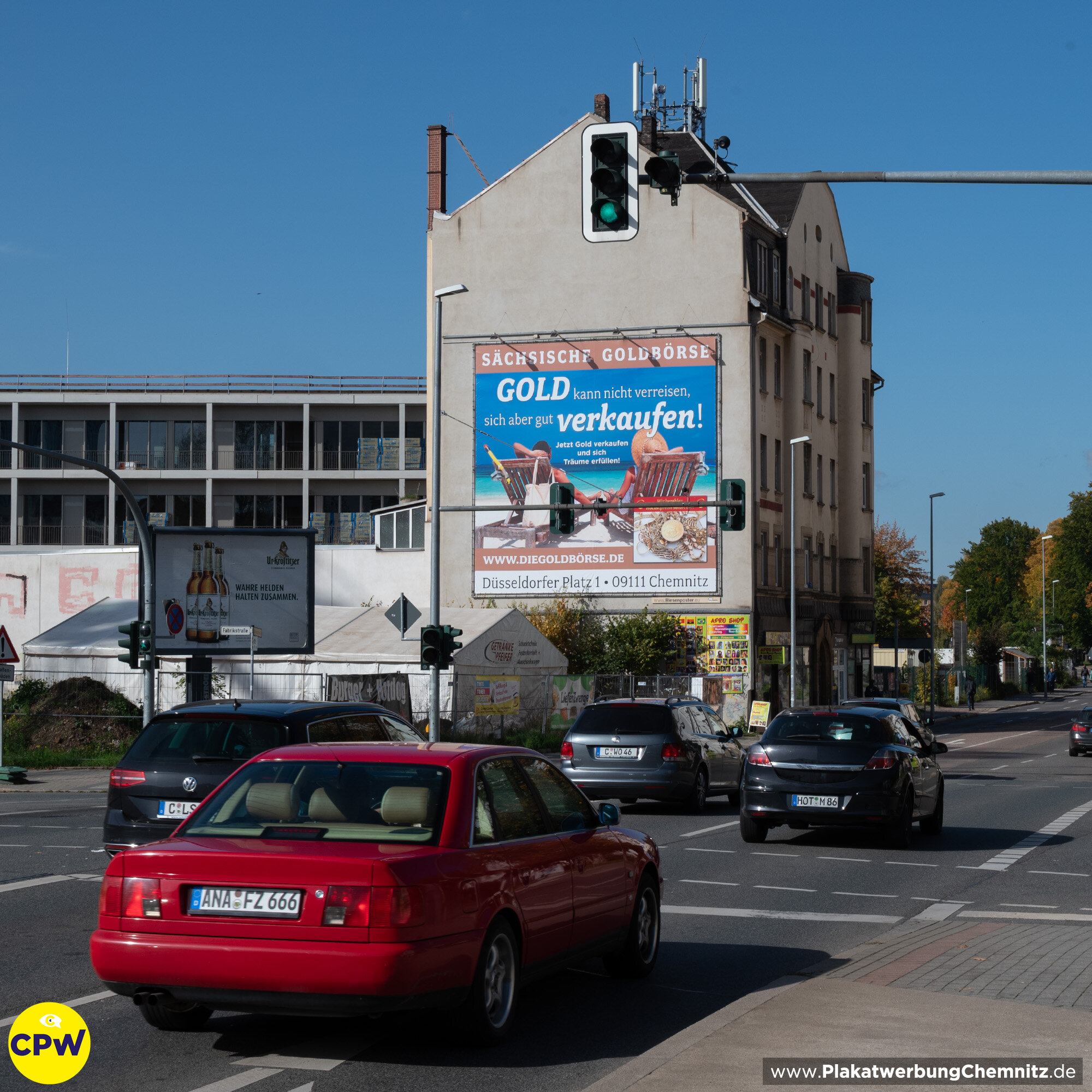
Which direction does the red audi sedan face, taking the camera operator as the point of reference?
facing away from the viewer and to the right of the viewer

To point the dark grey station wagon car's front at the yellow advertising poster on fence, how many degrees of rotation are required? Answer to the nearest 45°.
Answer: approximately 45° to its left

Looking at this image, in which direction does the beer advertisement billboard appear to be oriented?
toward the camera

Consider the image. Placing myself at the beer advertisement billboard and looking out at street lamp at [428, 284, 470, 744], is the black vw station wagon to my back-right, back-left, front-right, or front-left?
front-right

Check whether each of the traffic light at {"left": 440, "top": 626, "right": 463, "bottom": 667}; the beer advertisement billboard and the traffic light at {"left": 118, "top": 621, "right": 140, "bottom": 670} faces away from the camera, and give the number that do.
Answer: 0

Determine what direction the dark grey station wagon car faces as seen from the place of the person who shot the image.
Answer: facing away from the viewer and to the right of the viewer
